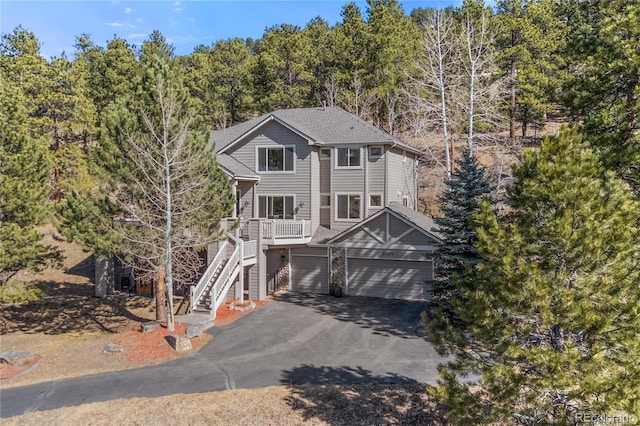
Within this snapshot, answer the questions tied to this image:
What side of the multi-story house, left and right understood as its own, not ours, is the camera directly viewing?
front

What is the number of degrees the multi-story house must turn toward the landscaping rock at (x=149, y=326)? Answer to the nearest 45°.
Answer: approximately 45° to its right

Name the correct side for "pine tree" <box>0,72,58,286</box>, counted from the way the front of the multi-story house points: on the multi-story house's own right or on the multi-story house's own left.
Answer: on the multi-story house's own right

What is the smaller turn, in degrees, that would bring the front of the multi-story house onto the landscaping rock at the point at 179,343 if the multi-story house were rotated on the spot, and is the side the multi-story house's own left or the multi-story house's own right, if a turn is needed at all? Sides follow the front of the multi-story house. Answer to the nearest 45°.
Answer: approximately 45° to the multi-story house's own right

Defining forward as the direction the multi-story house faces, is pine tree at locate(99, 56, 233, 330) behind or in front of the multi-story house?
in front

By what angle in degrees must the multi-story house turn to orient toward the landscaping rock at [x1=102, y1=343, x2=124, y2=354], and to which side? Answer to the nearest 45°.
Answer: approximately 45° to its right

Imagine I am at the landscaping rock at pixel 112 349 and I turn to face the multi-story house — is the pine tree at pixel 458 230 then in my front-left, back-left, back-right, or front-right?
front-right

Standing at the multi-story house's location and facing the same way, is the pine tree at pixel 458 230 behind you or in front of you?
in front

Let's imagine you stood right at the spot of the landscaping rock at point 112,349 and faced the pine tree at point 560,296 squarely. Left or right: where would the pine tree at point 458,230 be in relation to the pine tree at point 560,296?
left
